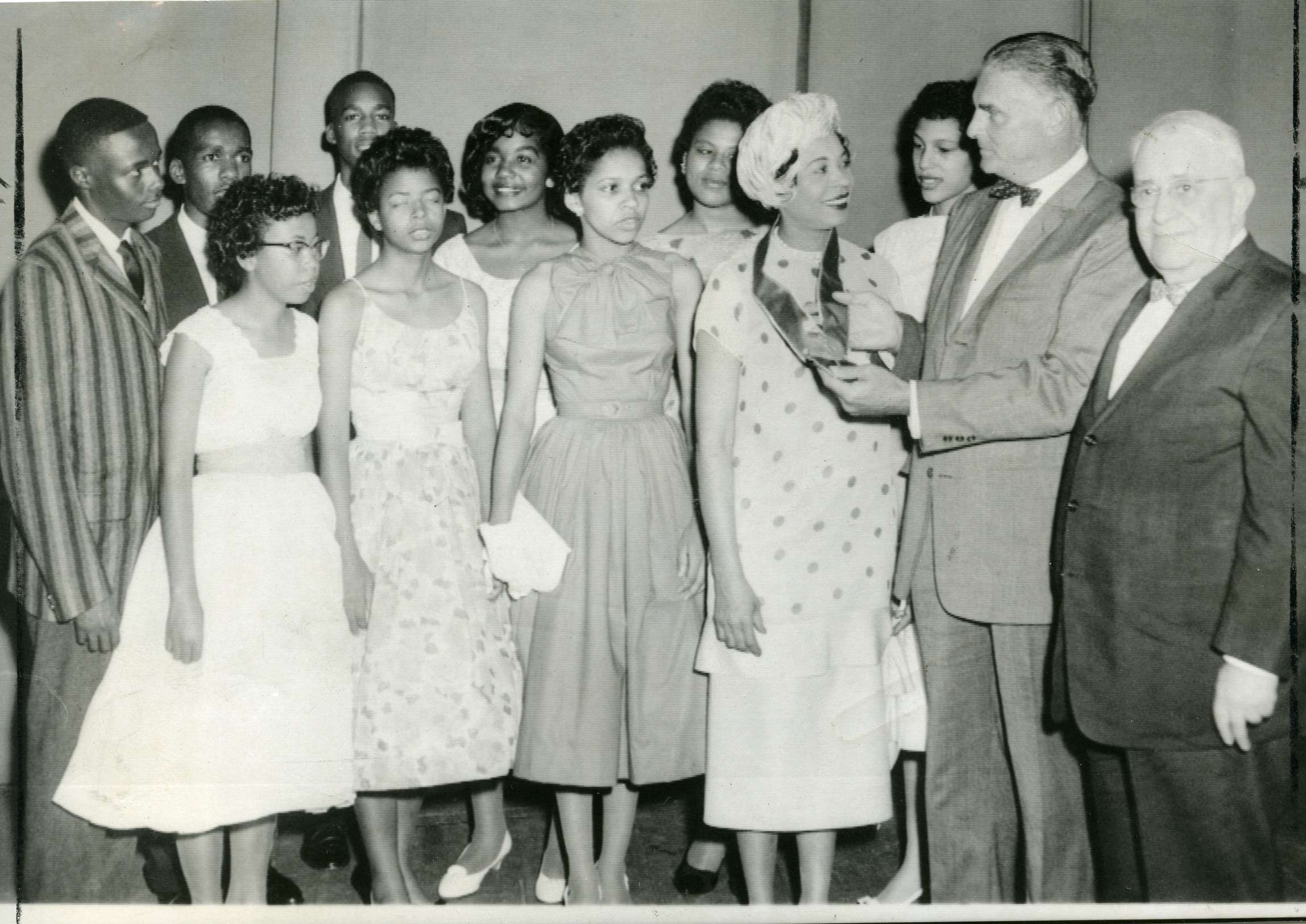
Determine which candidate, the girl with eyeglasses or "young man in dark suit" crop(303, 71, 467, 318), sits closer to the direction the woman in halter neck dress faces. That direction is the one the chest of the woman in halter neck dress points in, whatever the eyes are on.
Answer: the girl with eyeglasses

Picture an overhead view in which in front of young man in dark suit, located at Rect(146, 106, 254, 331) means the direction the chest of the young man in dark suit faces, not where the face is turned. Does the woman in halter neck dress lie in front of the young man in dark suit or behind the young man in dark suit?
in front

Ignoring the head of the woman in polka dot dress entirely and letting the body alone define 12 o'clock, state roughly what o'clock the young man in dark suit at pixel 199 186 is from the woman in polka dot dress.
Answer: The young man in dark suit is roughly at 5 o'clock from the woman in polka dot dress.

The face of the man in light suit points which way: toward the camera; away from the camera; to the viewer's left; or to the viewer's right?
to the viewer's left

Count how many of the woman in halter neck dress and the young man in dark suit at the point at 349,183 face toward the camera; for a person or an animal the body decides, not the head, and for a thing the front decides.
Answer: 2

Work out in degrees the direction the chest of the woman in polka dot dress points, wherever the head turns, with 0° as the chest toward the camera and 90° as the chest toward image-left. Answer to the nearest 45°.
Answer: approximately 315°
